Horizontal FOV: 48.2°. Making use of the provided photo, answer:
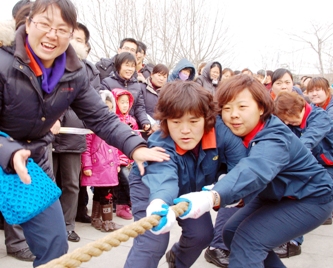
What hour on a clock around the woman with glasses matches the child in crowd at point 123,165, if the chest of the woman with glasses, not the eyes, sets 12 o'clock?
The child in crowd is roughly at 8 o'clock from the woman with glasses.

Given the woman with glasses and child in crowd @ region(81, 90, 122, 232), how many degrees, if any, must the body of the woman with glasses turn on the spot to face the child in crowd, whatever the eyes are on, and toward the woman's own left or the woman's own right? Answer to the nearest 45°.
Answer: approximately 135° to the woman's own left

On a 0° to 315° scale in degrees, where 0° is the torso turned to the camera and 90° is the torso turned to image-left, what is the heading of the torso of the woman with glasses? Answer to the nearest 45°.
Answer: approximately 315°

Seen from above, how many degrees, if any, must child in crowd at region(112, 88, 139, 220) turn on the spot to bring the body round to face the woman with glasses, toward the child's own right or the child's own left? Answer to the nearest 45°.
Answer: approximately 45° to the child's own right

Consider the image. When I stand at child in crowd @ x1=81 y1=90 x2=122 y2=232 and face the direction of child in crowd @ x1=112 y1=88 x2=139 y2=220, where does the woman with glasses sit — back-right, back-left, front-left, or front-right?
back-right

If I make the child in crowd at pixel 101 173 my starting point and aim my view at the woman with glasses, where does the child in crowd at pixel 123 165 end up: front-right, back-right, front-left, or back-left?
back-left

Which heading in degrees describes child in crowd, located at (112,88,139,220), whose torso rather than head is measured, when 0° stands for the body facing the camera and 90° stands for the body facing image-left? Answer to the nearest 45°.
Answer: approximately 315°

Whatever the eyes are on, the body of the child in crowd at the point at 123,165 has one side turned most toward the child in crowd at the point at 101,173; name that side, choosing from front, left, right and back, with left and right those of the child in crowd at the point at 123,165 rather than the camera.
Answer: right
